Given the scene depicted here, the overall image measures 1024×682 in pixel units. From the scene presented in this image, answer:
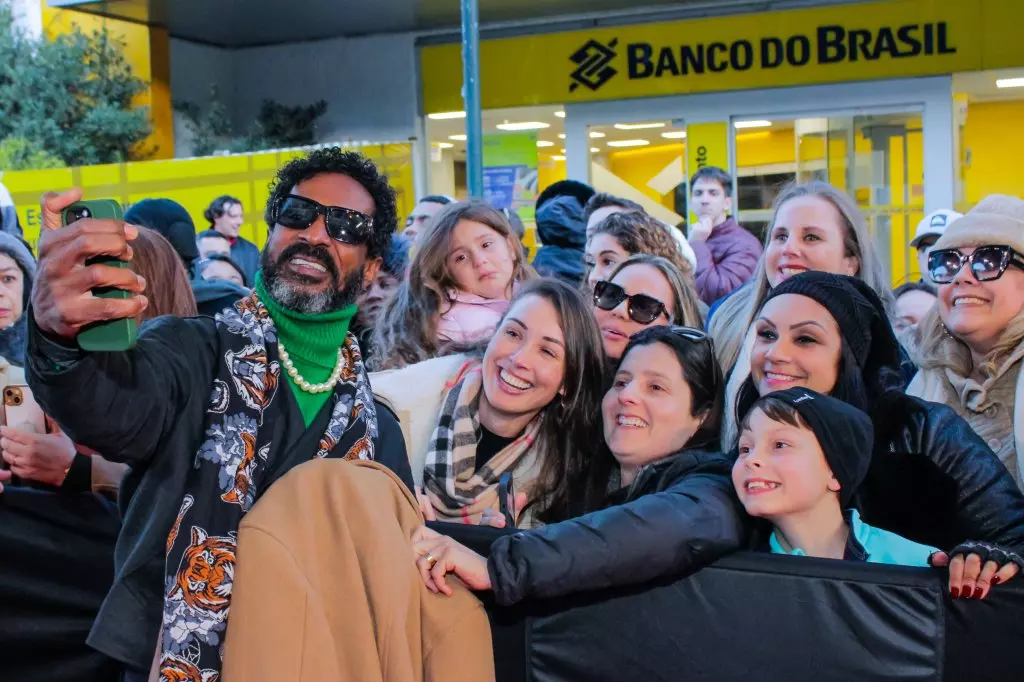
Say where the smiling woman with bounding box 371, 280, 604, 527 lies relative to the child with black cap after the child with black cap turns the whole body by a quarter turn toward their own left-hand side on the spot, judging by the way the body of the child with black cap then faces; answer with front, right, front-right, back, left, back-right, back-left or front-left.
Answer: back

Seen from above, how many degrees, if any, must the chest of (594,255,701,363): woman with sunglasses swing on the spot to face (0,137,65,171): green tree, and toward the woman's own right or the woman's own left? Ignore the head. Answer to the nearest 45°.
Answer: approximately 90° to the woman's own right

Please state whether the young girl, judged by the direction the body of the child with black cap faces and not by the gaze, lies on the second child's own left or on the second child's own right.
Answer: on the second child's own right

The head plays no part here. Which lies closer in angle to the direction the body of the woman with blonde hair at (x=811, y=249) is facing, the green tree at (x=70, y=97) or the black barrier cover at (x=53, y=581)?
the black barrier cover

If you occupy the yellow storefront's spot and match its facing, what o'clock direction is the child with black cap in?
The child with black cap is roughly at 12 o'clock from the yellow storefront.

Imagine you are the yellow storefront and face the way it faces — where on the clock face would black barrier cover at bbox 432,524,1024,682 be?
The black barrier cover is roughly at 12 o'clock from the yellow storefront.

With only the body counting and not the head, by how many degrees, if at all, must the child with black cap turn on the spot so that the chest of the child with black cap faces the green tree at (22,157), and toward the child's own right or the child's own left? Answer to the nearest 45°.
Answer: approximately 90° to the child's own right
